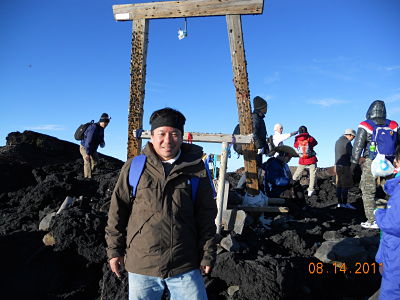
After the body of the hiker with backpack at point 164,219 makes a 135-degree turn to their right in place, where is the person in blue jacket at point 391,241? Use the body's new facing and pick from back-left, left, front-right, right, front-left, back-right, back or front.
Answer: back-right

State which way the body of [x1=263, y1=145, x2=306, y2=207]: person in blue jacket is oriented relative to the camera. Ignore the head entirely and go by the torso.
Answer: to the viewer's right

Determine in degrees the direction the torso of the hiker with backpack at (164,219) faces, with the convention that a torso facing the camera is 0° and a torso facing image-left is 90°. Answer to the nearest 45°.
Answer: approximately 0°

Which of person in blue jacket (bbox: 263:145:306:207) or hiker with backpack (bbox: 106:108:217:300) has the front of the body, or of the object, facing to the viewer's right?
the person in blue jacket

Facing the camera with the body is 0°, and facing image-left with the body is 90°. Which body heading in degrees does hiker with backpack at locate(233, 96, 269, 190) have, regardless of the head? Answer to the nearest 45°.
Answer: approximately 270°

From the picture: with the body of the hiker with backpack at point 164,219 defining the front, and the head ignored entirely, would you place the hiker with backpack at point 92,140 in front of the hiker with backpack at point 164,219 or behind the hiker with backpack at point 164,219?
behind

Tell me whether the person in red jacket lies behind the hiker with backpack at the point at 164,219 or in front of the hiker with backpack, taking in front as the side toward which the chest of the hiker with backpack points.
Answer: behind

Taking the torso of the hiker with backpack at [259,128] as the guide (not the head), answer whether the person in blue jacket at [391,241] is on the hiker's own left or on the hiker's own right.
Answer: on the hiker's own right
